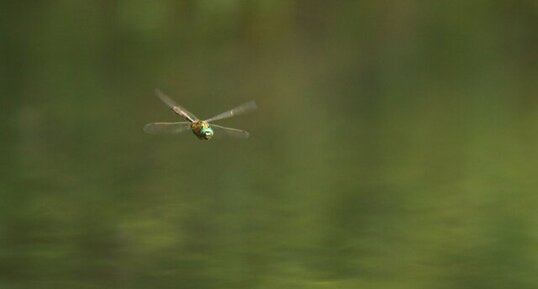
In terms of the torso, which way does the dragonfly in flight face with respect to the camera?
toward the camera
